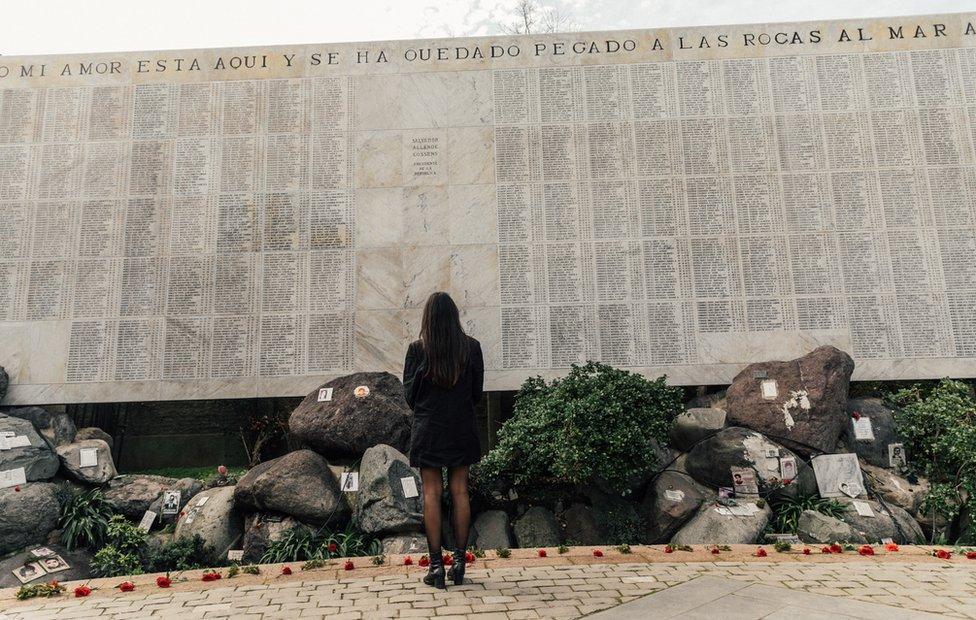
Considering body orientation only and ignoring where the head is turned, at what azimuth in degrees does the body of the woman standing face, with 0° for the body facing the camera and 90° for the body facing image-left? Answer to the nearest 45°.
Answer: approximately 180°

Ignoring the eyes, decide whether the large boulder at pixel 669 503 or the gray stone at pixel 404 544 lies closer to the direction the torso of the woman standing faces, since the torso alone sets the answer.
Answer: the gray stone

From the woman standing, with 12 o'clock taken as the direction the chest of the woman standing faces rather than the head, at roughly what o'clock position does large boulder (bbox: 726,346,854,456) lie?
The large boulder is roughly at 2 o'clock from the woman standing.

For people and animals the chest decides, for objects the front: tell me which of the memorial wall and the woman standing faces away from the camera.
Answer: the woman standing

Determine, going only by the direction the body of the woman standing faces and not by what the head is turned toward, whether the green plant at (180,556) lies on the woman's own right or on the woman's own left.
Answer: on the woman's own left

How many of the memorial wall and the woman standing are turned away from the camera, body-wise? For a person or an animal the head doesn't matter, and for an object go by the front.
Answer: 1

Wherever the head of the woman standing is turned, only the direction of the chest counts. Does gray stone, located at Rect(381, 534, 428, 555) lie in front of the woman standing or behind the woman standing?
in front

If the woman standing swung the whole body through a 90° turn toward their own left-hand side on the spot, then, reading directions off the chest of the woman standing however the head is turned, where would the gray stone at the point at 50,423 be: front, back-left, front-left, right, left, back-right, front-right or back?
front-right

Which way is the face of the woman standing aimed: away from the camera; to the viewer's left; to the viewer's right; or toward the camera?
away from the camera

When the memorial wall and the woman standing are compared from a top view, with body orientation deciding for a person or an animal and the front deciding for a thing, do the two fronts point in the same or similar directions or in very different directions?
very different directions

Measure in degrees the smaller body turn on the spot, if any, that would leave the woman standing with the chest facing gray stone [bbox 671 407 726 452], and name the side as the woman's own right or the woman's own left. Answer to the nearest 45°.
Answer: approximately 45° to the woman's own right

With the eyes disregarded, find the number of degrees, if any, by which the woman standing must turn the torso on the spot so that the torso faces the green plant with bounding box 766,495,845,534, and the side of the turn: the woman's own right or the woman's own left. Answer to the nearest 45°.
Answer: approximately 45° to the woman's own right

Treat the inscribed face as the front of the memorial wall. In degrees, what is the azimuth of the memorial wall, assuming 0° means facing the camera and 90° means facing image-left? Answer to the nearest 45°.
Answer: approximately 0°

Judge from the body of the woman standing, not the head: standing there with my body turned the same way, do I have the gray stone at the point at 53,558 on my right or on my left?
on my left
